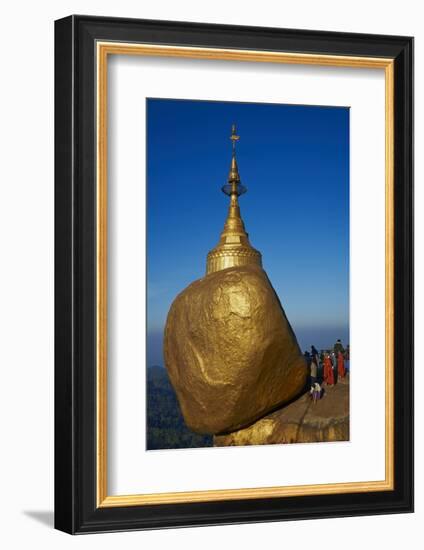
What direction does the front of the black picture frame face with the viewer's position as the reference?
facing the viewer and to the right of the viewer
